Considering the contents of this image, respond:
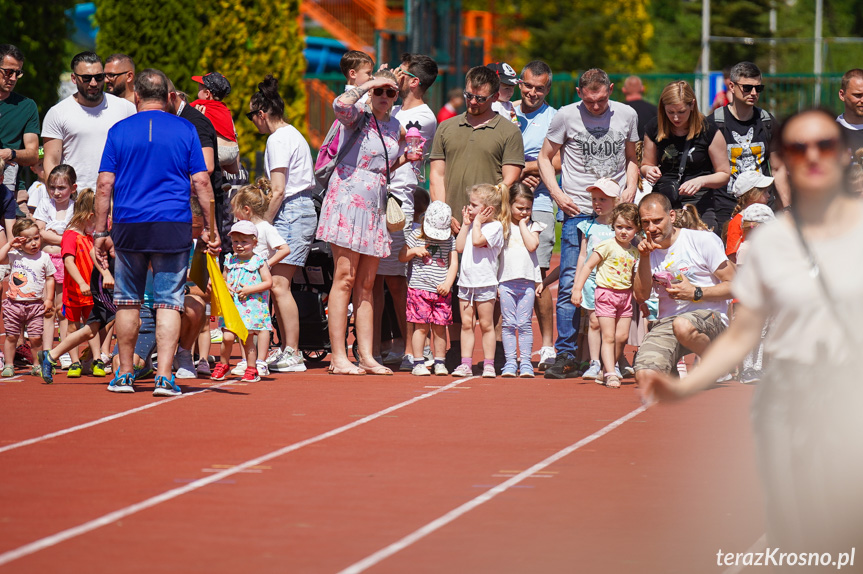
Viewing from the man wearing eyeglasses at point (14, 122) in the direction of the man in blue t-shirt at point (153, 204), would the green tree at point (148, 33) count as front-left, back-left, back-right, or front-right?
back-left

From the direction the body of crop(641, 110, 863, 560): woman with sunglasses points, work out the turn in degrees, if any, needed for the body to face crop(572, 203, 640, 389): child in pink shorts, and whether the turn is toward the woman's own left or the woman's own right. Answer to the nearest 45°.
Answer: approximately 180°

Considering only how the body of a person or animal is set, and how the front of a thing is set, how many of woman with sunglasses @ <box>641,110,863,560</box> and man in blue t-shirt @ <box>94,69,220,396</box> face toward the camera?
1

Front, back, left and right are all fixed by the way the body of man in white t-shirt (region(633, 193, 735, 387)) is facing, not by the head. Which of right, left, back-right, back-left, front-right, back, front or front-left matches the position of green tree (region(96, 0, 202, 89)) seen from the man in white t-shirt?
right

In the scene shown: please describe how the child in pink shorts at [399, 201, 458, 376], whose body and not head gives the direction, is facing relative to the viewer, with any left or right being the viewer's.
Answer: facing the viewer

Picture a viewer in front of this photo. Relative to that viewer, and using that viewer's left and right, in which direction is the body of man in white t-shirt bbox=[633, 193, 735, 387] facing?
facing the viewer and to the left of the viewer

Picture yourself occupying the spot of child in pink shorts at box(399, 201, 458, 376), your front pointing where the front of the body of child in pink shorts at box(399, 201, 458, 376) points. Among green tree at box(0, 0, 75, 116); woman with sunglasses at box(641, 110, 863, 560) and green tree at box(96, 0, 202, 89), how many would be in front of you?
1

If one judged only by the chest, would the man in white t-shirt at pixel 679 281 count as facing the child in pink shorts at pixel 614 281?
no

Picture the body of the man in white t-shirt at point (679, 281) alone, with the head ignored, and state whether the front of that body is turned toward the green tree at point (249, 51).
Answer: no

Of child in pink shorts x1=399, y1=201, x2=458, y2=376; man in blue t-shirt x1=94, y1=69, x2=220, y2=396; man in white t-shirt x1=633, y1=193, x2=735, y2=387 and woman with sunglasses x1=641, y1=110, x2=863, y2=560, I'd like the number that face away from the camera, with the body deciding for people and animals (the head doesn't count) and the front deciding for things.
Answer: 1

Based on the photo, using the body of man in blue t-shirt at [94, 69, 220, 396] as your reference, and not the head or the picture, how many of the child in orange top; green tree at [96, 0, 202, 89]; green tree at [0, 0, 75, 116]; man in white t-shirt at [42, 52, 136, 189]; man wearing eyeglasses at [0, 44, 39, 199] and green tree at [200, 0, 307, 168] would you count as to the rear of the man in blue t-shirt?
0

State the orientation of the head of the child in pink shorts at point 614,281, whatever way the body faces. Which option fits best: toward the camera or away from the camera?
toward the camera

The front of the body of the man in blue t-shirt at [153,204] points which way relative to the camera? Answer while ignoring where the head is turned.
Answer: away from the camera

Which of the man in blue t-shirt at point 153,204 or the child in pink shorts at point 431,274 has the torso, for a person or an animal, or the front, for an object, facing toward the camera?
the child in pink shorts

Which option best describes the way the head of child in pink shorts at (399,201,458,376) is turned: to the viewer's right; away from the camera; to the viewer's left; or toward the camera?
toward the camera
